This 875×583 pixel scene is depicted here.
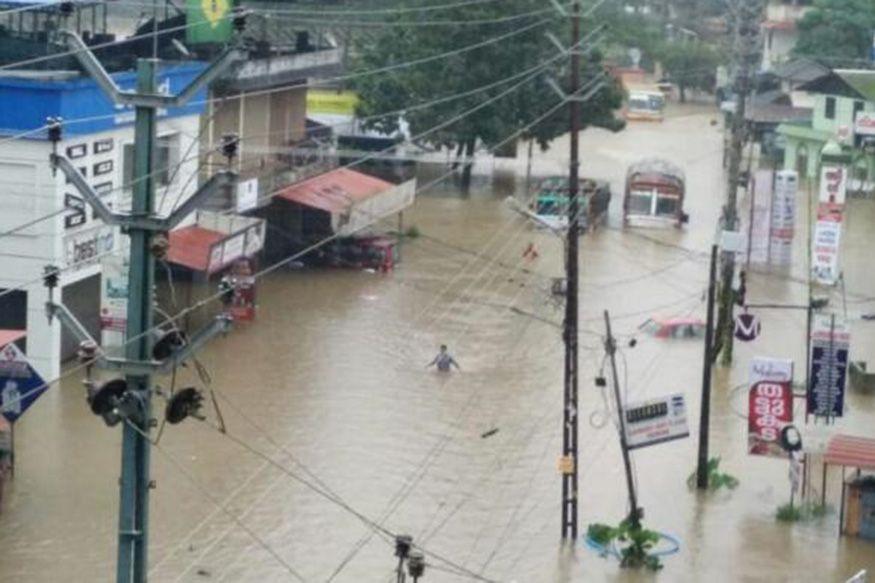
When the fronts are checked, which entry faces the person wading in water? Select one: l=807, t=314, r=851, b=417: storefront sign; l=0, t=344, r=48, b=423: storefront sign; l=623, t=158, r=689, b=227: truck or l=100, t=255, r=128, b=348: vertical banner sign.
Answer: the truck

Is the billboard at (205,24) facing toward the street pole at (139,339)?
yes

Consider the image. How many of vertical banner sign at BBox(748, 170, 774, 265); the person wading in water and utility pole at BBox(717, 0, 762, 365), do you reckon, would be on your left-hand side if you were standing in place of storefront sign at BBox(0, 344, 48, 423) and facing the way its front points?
3

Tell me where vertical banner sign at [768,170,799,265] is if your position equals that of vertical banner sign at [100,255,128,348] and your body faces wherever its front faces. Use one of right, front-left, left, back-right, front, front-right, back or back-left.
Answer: back-left

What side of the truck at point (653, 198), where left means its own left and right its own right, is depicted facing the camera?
front

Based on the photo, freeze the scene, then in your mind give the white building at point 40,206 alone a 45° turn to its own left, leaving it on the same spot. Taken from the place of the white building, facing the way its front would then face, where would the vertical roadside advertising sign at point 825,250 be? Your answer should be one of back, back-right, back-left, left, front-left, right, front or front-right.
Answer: front-left

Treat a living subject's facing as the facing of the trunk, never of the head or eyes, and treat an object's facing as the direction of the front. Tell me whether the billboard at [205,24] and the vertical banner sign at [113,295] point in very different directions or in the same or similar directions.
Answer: same or similar directions

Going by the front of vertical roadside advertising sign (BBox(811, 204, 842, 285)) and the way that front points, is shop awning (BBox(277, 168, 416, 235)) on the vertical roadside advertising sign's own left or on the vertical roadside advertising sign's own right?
on the vertical roadside advertising sign's own right

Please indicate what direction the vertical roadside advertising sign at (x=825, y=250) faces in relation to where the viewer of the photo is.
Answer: facing the viewer

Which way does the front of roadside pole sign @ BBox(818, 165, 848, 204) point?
toward the camera

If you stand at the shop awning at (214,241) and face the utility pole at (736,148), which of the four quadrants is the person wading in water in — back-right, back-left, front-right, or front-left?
front-right

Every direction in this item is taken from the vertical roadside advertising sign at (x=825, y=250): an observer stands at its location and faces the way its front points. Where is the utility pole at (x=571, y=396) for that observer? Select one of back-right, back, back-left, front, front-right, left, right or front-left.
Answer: front

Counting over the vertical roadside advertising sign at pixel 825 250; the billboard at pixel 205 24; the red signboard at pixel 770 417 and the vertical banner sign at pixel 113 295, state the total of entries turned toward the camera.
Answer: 4

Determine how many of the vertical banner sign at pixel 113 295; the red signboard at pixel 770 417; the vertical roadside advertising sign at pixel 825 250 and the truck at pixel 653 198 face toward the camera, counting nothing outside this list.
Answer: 4

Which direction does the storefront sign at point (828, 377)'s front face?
toward the camera
